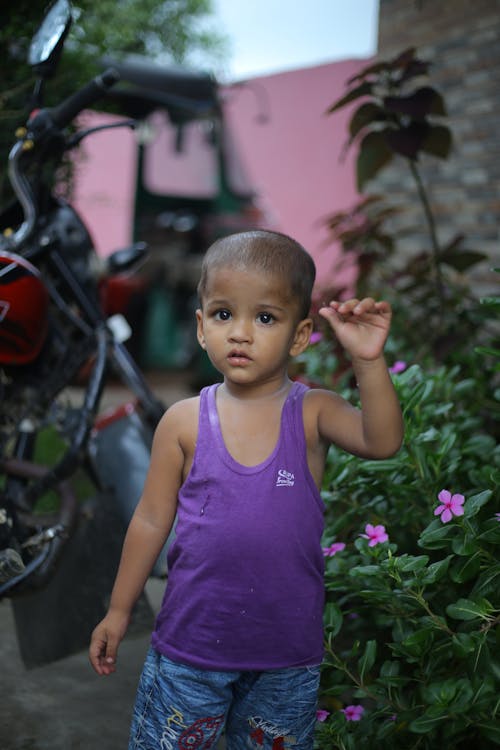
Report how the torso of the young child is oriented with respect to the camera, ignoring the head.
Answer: toward the camera

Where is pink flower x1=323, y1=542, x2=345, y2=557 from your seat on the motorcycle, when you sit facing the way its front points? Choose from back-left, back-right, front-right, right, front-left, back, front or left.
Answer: front

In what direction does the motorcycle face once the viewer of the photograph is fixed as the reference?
facing the viewer and to the right of the viewer

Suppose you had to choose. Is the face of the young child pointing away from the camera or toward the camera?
toward the camera

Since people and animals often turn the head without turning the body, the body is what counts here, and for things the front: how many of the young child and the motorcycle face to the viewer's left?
0

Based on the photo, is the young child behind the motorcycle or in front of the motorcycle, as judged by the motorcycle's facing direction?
in front

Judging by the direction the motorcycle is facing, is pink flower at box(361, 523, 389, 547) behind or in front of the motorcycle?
in front
